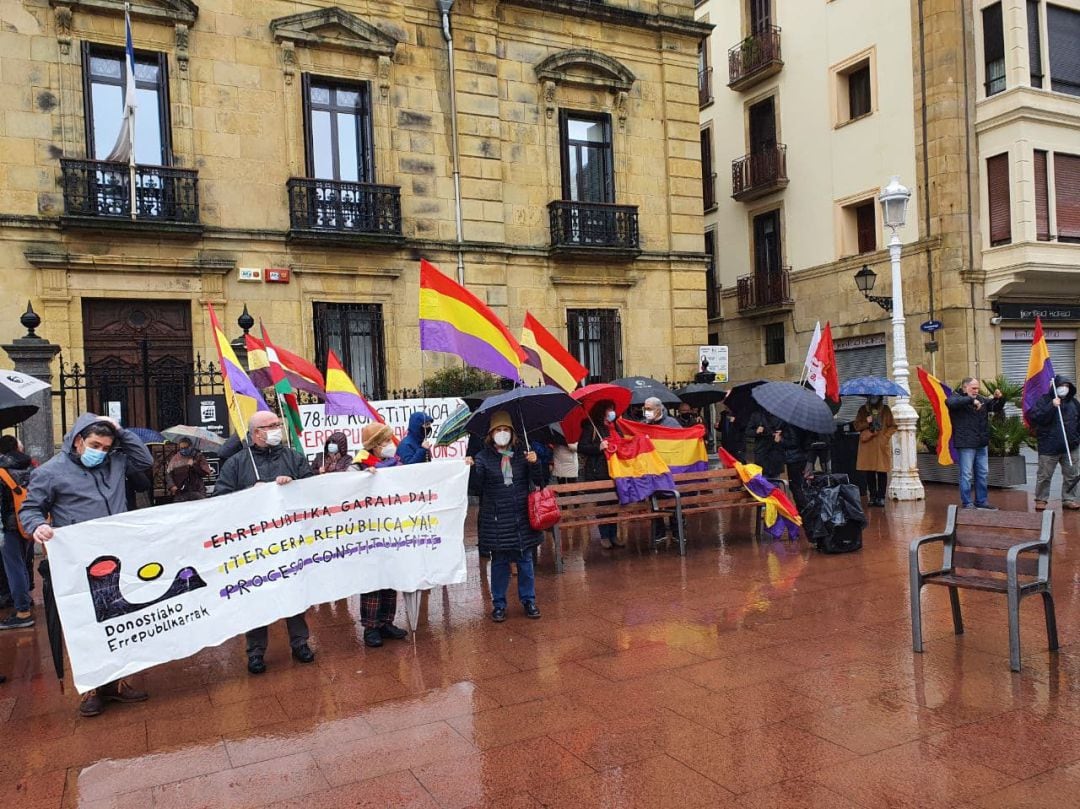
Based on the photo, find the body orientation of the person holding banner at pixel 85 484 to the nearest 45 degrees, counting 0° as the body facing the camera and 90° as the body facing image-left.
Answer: approximately 315°

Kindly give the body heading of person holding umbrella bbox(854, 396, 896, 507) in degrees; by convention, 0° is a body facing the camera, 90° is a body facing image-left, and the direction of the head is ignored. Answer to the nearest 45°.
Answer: approximately 0°

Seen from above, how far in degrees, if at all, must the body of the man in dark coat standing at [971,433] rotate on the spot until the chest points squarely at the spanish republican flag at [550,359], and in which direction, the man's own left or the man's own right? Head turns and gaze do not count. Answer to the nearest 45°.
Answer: approximately 90° to the man's own right

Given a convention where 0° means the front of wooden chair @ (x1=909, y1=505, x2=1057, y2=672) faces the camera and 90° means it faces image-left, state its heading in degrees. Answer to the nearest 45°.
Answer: approximately 45°

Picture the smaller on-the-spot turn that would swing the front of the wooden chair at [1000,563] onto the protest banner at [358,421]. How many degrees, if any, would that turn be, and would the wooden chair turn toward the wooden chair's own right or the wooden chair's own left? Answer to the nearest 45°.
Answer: approximately 90° to the wooden chair's own right

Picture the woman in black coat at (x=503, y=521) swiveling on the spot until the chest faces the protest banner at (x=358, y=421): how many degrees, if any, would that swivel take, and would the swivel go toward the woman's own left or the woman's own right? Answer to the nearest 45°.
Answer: approximately 180°

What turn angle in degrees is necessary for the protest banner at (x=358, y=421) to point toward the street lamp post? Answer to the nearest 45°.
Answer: approximately 90° to its left

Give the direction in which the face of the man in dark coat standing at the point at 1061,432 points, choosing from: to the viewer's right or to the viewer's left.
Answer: to the viewer's left
